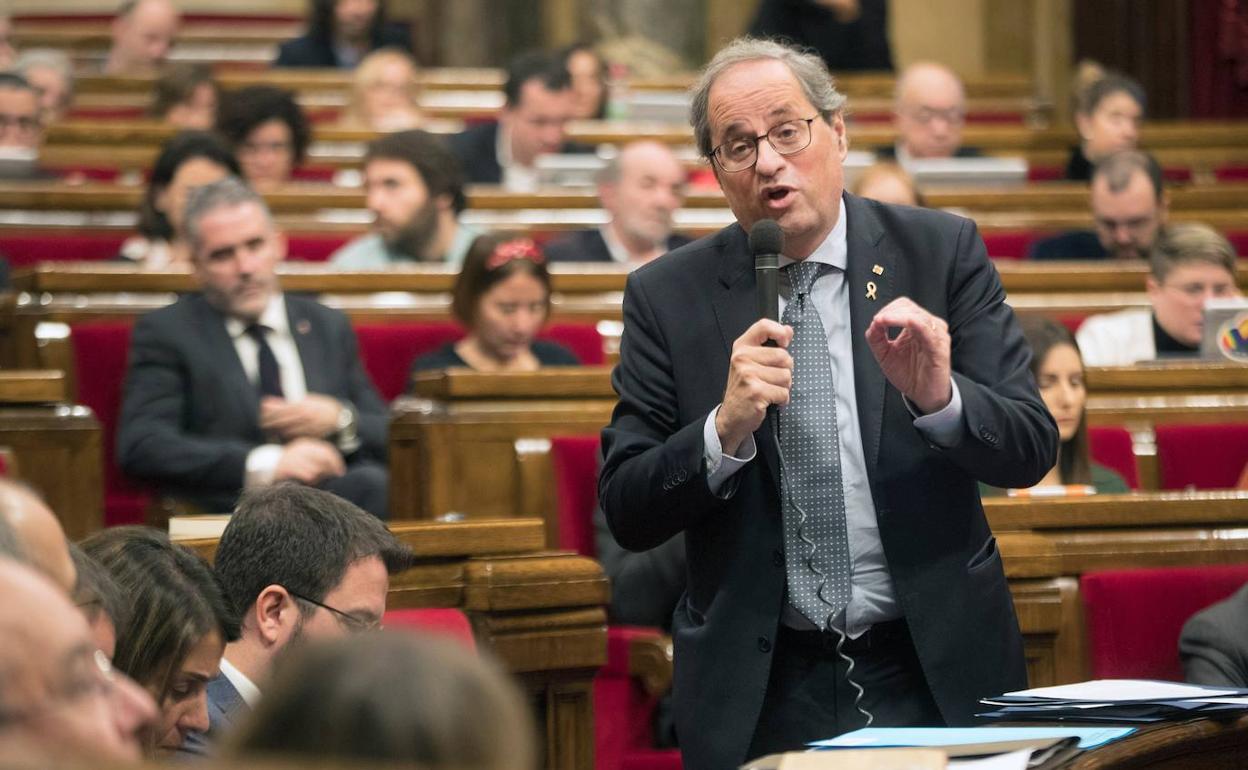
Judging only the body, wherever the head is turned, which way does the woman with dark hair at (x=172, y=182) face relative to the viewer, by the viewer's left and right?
facing the viewer and to the right of the viewer

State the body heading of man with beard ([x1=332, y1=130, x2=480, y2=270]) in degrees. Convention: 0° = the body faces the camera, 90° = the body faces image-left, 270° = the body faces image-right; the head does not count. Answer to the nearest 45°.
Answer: approximately 45°

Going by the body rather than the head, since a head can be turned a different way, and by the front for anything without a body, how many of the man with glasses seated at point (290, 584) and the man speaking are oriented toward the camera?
1

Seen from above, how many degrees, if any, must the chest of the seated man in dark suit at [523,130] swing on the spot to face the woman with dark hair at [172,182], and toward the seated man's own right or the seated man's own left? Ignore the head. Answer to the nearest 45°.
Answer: approximately 90° to the seated man's own right

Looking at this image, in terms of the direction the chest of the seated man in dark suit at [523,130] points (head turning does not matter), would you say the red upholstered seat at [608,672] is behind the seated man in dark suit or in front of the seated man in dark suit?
in front

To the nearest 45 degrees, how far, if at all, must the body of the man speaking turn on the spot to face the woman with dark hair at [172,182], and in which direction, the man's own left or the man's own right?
approximately 135° to the man's own right

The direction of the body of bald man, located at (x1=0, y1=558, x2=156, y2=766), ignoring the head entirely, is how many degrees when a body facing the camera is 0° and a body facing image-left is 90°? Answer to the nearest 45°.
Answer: approximately 270°

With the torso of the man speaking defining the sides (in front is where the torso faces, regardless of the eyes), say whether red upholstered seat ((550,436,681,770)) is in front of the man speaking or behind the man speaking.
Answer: behind

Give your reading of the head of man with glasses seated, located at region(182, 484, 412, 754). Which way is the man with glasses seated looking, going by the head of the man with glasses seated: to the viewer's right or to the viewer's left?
to the viewer's right

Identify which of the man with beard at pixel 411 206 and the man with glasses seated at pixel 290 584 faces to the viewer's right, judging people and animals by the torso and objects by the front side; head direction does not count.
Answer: the man with glasses seated
